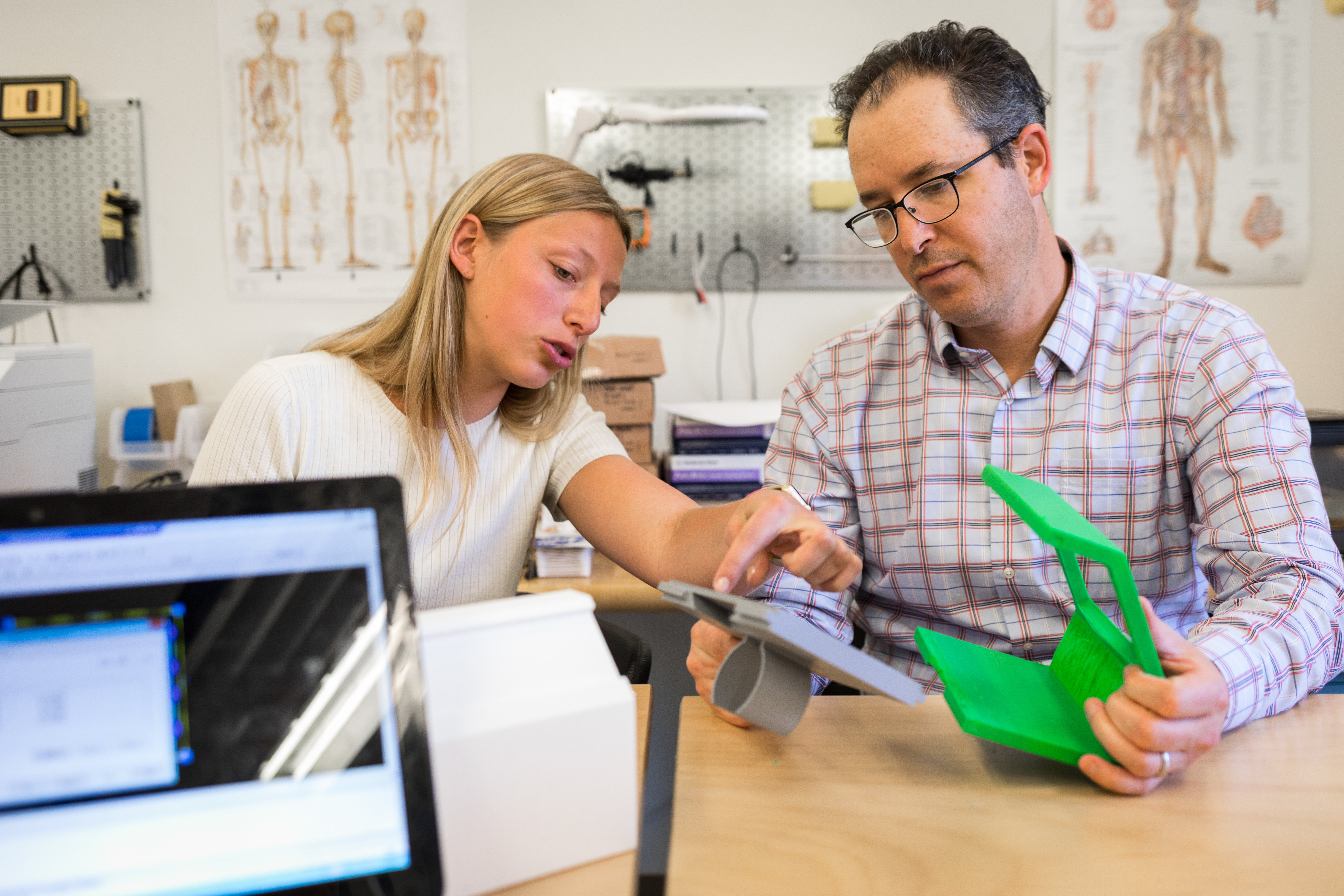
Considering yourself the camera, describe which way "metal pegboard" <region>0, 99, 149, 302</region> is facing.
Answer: facing the viewer

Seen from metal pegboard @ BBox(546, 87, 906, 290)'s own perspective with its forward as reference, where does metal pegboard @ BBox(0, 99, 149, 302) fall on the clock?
metal pegboard @ BBox(0, 99, 149, 302) is roughly at 3 o'clock from metal pegboard @ BBox(546, 87, 906, 290).

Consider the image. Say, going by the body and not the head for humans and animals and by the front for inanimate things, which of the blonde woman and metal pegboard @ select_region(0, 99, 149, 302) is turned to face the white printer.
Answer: the metal pegboard

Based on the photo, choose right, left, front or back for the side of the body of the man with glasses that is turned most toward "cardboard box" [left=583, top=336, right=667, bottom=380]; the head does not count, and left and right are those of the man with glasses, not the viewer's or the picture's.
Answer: right

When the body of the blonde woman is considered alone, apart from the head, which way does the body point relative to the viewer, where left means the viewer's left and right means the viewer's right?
facing the viewer and to the right of the viewer

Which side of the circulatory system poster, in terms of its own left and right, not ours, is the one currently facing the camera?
front

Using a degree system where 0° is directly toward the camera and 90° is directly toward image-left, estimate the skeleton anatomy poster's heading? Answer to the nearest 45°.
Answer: approximately 0°

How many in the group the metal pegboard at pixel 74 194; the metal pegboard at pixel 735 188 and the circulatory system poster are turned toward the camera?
3

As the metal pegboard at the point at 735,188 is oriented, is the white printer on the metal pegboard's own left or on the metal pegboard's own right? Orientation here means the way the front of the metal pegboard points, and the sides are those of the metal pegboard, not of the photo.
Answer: on the metal pegboard's own right

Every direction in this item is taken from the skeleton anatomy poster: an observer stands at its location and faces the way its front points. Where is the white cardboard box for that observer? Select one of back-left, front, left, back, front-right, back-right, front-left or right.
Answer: front

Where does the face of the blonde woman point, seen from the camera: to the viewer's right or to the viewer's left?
to the viewer's right

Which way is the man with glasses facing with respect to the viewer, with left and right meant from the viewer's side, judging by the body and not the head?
facing the viewer and to the left of the viewer

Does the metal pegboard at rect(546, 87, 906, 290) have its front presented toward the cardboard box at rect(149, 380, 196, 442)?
no
